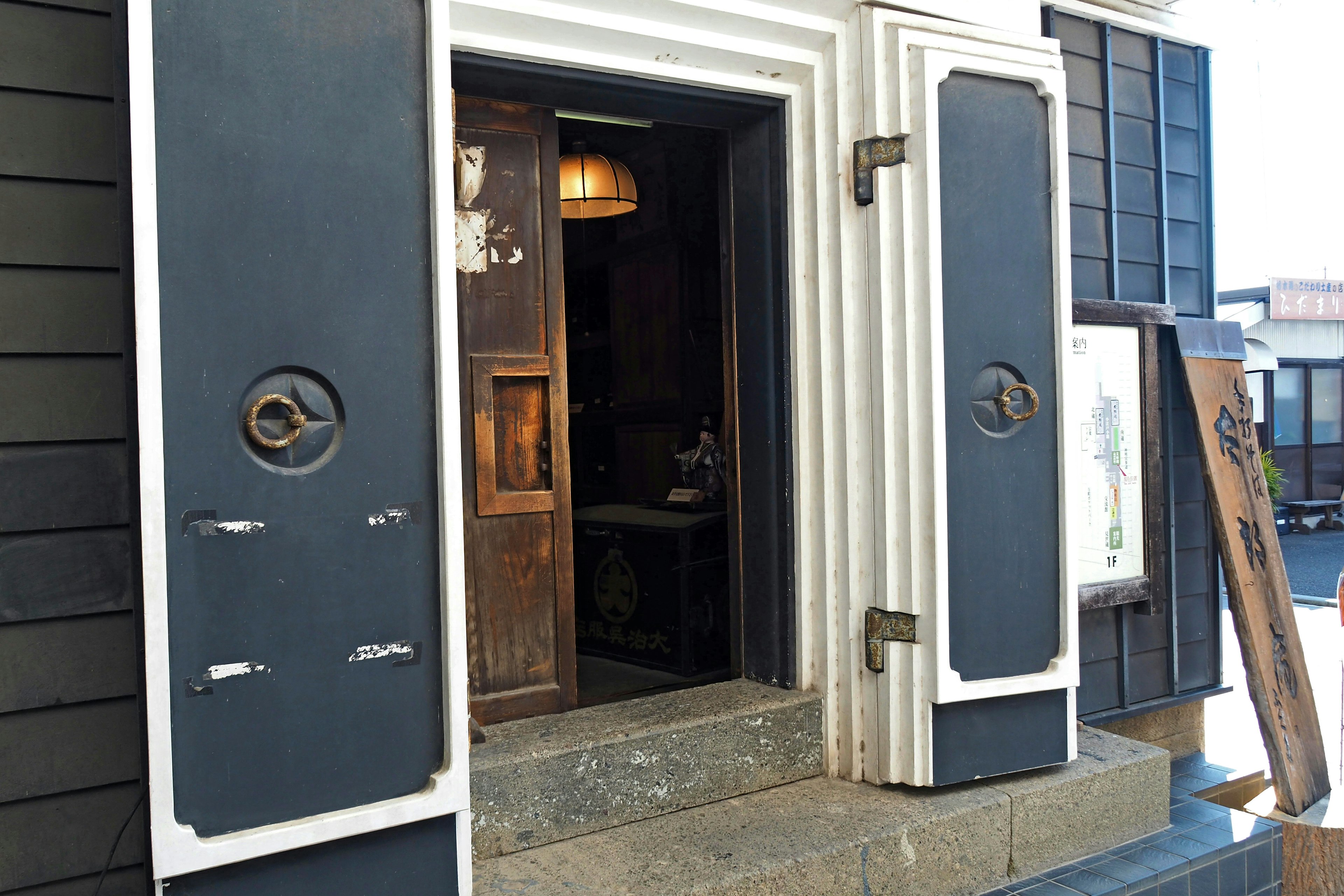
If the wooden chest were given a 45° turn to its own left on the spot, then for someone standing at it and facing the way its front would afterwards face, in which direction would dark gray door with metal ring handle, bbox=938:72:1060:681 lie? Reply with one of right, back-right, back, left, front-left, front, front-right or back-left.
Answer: front-left

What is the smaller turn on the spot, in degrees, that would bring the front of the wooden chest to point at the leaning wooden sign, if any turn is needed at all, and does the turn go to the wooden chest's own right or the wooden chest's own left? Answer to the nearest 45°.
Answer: approximately 135° to the wooden chest's own left

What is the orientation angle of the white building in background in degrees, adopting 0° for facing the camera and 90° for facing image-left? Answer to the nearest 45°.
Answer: approximately 0°

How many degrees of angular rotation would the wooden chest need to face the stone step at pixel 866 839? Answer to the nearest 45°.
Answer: approximately 45° to its left

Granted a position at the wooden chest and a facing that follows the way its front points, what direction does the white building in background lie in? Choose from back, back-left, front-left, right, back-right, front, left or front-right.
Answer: back
